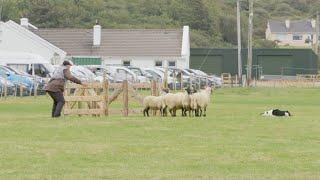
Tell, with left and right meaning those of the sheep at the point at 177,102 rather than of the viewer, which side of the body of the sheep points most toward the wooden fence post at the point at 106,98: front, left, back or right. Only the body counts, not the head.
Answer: back

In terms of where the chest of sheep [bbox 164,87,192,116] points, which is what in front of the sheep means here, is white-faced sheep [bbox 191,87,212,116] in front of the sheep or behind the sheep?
in front

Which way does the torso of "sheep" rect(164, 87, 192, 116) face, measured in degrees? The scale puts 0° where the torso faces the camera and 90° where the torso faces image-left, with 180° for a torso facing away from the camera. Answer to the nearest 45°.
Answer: approximately 270°
